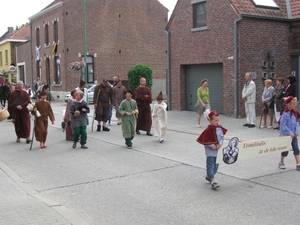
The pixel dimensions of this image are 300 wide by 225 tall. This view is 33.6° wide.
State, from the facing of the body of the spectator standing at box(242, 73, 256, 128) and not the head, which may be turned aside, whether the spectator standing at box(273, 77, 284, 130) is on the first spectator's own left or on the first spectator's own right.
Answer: on the first spectator's own left

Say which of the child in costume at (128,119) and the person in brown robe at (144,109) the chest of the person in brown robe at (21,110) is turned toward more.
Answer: the child in costume

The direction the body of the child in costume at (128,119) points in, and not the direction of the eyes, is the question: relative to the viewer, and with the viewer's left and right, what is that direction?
facing the viewer

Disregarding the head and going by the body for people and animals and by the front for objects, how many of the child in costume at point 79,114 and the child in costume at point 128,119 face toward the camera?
2

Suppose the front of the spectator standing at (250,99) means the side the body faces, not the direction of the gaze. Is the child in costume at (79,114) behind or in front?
in front

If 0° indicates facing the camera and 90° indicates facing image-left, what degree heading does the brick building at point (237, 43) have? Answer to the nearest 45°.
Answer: approximately 45°

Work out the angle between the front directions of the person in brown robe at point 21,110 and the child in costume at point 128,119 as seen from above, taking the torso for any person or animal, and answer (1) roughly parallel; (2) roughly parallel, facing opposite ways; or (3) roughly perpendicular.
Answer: roughly parallel

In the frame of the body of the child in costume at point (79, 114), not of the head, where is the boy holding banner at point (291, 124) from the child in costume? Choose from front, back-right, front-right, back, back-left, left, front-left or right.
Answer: front-left

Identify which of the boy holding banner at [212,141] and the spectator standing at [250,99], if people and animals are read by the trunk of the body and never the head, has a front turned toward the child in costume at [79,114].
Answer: the spectator standing

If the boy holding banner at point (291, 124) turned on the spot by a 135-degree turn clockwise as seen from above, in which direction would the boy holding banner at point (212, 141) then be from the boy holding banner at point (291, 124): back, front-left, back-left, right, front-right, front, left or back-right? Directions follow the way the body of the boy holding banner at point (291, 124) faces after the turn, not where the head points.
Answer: front-left

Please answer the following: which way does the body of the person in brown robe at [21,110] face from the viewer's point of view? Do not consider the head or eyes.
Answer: toward the camera

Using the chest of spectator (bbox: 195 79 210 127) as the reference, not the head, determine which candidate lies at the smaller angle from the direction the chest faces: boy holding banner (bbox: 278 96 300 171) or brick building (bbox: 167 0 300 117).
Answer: the boy holding banner
